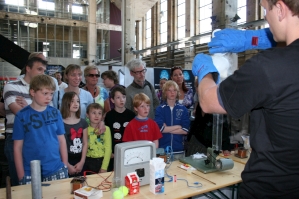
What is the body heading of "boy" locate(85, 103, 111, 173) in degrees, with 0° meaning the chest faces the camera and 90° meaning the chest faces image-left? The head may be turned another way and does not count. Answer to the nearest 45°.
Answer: approximately 0°

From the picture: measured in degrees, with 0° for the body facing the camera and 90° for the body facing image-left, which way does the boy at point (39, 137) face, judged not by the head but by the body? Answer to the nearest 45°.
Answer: approximately 315°

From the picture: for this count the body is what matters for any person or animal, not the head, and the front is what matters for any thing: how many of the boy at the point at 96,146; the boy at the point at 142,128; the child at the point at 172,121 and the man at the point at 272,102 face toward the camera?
3

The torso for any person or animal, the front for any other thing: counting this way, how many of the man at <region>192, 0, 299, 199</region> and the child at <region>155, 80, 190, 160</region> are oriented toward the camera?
1

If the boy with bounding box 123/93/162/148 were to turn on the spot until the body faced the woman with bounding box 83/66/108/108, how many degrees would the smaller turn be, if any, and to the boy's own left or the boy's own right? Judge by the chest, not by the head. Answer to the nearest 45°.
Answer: approximately 135° to the boy's own right

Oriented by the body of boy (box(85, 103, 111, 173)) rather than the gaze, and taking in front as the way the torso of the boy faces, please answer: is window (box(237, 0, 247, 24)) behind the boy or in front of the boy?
behind

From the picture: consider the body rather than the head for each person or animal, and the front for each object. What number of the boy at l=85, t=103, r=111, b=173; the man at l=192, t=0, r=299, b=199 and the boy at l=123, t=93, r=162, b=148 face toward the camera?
2

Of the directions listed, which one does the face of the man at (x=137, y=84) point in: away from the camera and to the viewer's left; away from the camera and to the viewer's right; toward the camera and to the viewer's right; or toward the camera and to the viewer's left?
toward the camera and to the viewer's right

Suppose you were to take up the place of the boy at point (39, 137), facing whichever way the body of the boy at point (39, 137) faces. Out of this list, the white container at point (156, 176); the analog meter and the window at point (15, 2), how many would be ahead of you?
2

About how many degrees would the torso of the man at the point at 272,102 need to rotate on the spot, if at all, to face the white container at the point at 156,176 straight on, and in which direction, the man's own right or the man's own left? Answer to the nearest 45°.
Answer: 0° — they already face it

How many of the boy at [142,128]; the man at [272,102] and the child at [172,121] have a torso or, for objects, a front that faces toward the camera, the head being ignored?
2
